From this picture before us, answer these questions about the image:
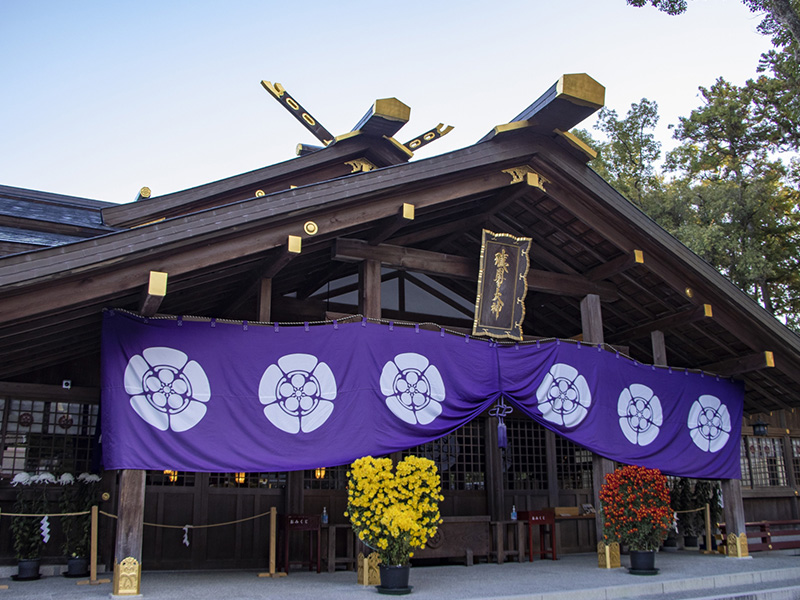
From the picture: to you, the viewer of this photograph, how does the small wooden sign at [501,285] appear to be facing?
facing the viewer and to the right of the viewer

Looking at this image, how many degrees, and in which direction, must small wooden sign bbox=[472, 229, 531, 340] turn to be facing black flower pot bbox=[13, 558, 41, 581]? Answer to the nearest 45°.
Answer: approximately 135° to its right

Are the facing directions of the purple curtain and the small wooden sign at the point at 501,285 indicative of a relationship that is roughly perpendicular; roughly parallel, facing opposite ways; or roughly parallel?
roughly parallel

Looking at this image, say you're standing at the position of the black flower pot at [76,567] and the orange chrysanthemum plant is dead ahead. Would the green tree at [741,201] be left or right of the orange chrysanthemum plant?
left

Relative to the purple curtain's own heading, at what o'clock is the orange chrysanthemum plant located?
The orange chrysanthemum plant is roughly at 10 o'clock from the purple curtain.

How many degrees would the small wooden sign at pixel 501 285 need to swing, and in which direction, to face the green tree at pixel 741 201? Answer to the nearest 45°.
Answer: approximately 90° to its left

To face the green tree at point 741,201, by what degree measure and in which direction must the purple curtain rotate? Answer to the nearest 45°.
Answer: approximately 90° to its left

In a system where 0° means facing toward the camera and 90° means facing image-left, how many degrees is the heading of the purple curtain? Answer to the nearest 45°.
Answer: approximately 315°

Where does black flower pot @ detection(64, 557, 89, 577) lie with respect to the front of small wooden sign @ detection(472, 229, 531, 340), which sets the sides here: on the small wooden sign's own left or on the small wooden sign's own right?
on the small wooden sign's own right
